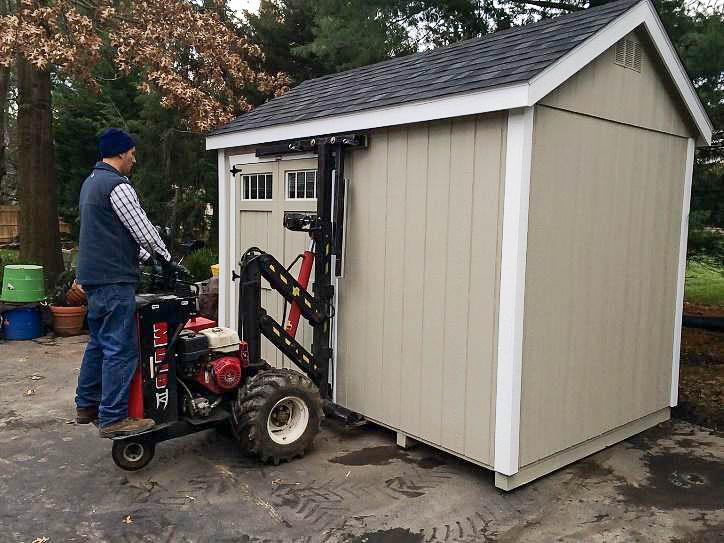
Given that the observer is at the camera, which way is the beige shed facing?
facing the viewer and to the left of the viewer

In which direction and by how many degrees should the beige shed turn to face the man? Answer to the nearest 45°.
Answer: approximately 45° to its right

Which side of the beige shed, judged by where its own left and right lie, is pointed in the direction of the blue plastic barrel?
right
